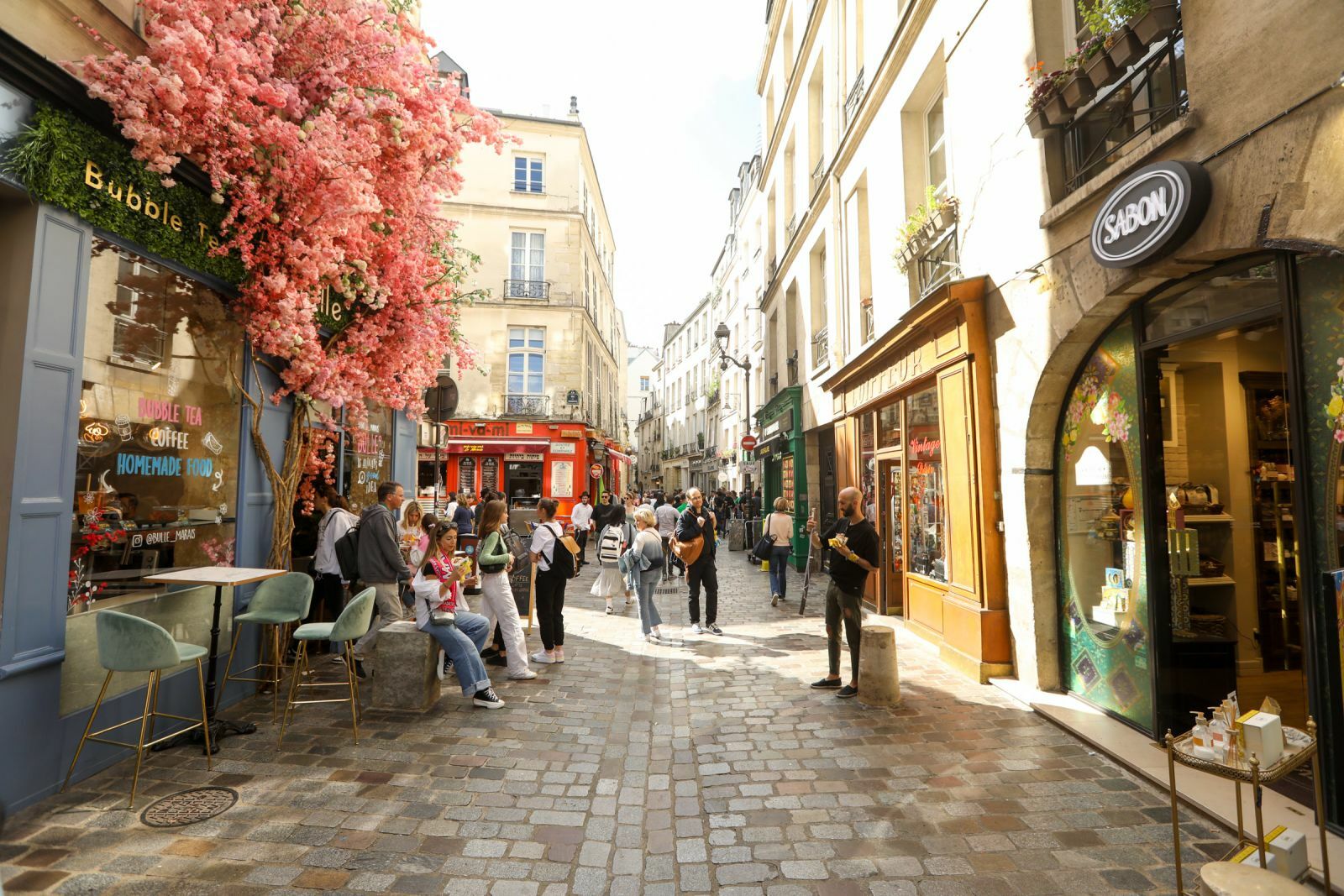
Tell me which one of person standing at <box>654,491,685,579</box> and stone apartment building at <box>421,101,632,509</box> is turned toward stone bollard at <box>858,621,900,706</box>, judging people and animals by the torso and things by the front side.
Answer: the stone apartment building

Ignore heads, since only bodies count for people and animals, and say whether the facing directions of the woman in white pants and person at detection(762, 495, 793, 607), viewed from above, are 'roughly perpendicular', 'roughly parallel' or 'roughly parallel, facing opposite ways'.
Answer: roughly perpendicular

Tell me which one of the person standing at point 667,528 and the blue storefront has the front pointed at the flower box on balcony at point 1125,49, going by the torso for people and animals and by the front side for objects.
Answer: the blue storefront

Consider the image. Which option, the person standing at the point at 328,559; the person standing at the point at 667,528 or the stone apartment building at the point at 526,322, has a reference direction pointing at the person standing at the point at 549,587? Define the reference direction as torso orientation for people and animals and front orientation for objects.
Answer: the stone apartment building

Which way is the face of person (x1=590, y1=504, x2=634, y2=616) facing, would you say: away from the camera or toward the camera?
away from the camera

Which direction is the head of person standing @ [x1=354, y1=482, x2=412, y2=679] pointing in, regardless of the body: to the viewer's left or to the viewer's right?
to the viewer's right
